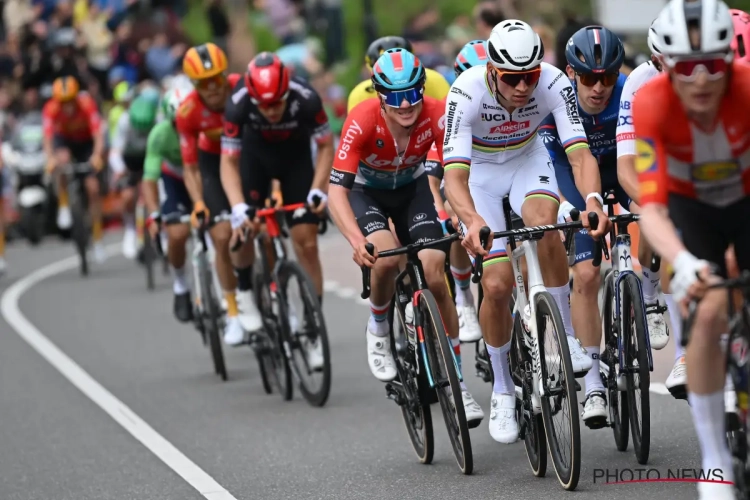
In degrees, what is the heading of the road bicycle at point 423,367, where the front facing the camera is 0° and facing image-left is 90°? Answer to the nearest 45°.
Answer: approximately 315°

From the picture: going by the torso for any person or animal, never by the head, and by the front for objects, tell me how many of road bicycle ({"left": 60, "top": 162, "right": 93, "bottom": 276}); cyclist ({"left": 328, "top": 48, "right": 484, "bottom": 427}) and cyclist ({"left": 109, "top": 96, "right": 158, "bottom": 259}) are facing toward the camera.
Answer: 3

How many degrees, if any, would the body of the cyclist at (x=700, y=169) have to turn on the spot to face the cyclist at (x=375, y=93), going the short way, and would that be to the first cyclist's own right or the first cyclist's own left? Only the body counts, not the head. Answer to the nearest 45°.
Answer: approximately 135° to the first cyclist's own right

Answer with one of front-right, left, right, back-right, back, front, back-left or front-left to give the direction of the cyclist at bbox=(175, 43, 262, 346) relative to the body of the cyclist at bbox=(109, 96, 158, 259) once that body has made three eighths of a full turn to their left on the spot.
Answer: back-right

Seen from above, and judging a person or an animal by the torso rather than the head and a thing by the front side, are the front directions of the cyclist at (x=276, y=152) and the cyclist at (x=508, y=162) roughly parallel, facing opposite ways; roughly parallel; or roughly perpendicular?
roughly parallel

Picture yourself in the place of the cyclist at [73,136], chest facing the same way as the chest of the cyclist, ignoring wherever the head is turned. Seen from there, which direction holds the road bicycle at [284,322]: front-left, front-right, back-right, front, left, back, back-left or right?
front

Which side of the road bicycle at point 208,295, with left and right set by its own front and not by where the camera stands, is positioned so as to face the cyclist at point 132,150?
back

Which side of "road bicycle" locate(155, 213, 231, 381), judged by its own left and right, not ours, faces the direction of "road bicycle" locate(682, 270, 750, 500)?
front

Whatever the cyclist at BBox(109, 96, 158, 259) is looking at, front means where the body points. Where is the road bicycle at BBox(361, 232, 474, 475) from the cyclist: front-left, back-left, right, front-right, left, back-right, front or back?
front

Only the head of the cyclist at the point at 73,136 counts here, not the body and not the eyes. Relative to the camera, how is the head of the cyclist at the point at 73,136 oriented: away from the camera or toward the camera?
toward the camera

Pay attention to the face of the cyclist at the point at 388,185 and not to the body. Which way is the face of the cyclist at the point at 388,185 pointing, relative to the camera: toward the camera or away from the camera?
toward the camera

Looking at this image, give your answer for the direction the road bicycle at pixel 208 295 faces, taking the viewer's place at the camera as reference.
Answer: facing the viewer

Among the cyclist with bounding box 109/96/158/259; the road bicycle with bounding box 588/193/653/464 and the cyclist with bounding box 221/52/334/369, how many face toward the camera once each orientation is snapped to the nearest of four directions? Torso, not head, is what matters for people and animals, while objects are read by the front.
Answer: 3

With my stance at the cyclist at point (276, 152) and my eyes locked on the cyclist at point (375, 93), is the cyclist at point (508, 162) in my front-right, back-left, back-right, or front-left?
front-right

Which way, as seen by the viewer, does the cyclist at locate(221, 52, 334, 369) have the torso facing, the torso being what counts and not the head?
toward the camera

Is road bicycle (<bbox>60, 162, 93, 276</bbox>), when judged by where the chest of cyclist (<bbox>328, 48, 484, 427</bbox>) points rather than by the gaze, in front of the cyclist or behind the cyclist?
behind

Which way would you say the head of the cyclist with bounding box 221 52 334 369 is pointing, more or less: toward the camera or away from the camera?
toward the camera

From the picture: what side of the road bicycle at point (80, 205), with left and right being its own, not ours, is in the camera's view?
front

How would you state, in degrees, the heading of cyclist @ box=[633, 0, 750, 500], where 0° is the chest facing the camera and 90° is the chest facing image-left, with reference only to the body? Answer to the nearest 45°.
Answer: approximately 0°
